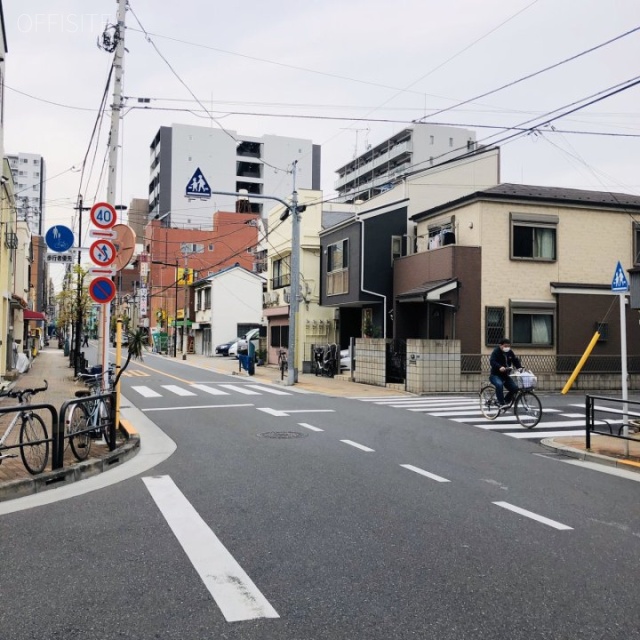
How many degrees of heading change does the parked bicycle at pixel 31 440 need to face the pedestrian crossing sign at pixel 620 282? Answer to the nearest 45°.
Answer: approximately 45° to its left

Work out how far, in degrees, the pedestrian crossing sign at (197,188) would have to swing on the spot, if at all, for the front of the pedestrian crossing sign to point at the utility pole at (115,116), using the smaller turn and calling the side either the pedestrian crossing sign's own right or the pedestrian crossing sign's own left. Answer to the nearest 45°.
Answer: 0° — it already faces it

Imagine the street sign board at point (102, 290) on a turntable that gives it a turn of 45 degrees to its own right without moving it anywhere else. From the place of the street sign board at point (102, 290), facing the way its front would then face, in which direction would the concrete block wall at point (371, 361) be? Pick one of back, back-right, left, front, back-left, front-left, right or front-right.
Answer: back
